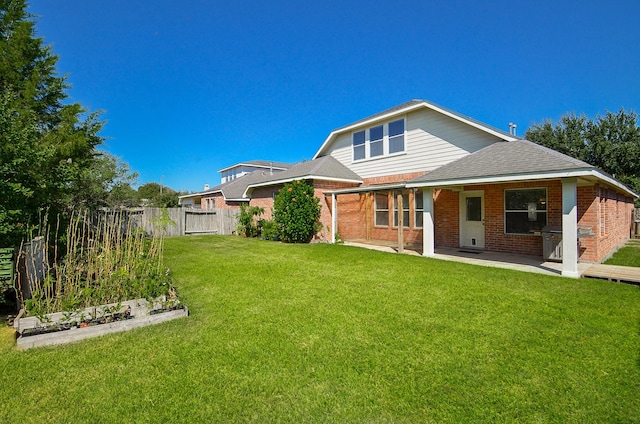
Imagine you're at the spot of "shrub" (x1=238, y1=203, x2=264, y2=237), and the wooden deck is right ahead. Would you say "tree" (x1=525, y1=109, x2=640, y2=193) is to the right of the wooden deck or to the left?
left

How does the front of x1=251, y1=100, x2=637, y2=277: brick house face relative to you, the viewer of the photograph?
facing away from the viewer and to the right of the viewer

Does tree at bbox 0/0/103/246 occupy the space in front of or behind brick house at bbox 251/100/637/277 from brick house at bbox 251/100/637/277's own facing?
behind

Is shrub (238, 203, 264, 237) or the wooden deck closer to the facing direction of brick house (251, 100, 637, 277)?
the wooden deck

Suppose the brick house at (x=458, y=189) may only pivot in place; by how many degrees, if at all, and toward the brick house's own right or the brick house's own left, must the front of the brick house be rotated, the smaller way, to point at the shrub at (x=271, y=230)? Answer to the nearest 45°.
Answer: approximately 135° to the brick house's own left

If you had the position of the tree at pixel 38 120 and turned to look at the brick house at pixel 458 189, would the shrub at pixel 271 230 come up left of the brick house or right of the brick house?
left

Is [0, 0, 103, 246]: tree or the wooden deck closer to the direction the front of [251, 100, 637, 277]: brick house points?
the wooden deck
